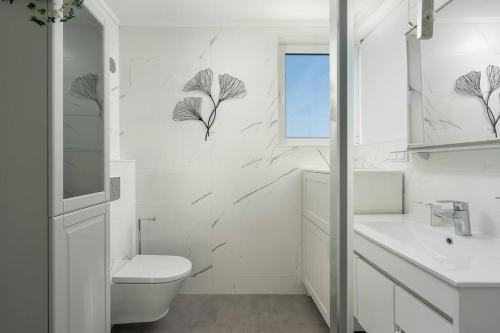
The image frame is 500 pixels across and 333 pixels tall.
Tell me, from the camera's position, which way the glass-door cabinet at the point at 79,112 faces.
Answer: facing the viewer and to the right of the viewer

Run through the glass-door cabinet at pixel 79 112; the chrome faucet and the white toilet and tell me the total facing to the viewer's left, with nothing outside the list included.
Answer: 1

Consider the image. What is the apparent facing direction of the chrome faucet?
to the viewer's left

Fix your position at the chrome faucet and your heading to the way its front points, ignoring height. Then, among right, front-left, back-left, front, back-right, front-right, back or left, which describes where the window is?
front-right

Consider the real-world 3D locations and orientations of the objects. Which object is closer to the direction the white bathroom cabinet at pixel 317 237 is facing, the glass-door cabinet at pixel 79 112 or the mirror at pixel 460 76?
the glass-door cabinet

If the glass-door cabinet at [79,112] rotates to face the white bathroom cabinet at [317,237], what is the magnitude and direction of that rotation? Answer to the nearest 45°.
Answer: approximately 45° to its left

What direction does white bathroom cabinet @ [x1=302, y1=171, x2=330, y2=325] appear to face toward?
to the viewer's left

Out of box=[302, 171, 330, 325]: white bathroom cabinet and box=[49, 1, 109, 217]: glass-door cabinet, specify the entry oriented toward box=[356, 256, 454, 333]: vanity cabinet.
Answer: the glass-door cabinet

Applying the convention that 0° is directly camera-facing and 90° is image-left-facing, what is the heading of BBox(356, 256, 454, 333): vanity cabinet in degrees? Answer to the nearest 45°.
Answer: approximately 45°

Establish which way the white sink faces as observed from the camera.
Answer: facing the viewer and to the left of the viewer

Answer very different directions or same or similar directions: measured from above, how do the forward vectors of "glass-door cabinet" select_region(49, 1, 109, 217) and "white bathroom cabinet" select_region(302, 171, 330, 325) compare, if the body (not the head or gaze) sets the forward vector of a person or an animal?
very different directions

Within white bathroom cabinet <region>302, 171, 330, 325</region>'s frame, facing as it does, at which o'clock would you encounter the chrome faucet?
The chrome faucet is roughly at 8 o'clock from the white bathroom cabinet.

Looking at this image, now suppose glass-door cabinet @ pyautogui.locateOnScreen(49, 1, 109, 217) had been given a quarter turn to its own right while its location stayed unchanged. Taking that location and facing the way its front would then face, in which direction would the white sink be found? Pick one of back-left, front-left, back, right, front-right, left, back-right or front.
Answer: left

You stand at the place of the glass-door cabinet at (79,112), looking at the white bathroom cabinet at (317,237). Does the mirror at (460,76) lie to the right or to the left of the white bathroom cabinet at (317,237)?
right
